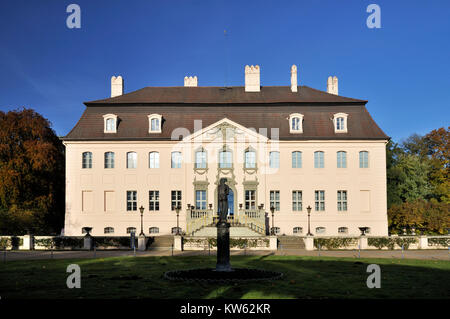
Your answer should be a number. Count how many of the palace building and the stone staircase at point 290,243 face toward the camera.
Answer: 2

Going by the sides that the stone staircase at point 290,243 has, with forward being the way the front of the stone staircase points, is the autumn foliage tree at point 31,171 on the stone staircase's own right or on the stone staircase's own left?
on the stone staircase's own right

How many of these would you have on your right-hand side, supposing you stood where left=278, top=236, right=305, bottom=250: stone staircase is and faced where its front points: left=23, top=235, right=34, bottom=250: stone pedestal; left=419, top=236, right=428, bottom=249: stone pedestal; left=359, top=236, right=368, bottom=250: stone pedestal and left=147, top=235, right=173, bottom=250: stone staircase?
2

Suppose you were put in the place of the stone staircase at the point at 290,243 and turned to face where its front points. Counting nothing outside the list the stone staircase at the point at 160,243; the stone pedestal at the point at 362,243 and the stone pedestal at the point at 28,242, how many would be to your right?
2

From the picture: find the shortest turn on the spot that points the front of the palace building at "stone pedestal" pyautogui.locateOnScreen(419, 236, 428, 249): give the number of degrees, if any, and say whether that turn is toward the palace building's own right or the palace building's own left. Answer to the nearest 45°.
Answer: approximately 45° to the palace building's own left

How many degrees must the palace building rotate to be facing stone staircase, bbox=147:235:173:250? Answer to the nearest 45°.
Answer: approximately 45° to its right

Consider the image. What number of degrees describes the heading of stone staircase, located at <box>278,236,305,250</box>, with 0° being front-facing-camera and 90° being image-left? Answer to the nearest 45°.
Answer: approximately 0°

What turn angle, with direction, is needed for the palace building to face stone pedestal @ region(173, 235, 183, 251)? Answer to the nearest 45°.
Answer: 0° — it already faces it

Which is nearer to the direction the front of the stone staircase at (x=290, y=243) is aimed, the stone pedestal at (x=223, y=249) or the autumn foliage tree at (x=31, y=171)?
the stone pedestal

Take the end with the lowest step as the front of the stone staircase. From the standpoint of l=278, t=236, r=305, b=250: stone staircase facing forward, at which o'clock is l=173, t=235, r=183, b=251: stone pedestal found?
The stone pedestal is roughly at 2 o'clock from the stone staircase.

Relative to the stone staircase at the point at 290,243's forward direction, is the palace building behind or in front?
behind
